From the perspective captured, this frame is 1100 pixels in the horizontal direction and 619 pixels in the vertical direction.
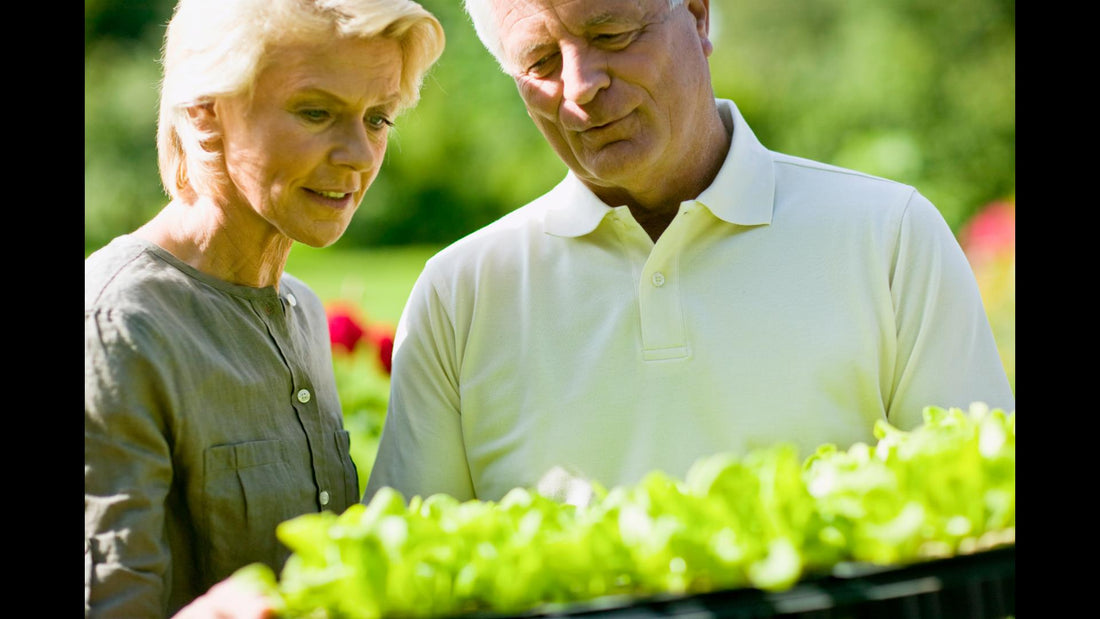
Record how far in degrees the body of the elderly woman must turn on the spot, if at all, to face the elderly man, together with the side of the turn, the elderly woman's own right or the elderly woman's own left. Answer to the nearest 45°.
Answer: approximately 45° to the elderly woman's own left

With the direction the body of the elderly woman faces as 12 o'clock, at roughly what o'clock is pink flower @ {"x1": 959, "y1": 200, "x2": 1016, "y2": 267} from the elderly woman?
The pink flower is roughly at 9 o'clock from the elderly woman.

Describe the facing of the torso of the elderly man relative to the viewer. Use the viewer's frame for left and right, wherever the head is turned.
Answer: facing the viewer

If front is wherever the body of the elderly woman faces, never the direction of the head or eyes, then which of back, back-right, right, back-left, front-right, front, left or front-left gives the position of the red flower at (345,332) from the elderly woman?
back-left

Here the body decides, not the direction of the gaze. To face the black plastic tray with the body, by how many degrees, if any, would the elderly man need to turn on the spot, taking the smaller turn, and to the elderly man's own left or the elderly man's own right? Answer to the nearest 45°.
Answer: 0° — they already face it

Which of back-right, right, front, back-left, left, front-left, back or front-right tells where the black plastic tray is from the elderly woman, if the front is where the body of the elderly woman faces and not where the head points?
front

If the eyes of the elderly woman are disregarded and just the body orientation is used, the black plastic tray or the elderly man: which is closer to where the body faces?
the black plastic tray

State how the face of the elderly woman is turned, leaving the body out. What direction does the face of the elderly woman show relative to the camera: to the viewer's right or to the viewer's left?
to the viewer's right

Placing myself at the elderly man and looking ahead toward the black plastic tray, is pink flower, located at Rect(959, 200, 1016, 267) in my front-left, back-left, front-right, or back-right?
back-left

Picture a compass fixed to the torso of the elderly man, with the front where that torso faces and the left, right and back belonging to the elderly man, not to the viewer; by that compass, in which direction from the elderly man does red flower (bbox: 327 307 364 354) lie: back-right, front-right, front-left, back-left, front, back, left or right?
back-right

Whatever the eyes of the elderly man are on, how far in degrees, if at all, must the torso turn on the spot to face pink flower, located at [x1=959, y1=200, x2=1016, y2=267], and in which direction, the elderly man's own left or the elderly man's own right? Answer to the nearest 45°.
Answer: approximately 180°

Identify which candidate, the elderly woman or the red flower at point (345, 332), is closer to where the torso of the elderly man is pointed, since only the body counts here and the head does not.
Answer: the elderly woman

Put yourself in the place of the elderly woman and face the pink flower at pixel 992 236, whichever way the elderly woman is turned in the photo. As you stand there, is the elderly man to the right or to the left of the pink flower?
right

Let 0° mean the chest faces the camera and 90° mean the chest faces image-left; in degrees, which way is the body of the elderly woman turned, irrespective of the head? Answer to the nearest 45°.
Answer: approximately 315°

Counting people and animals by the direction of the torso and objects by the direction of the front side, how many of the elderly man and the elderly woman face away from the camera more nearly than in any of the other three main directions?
0

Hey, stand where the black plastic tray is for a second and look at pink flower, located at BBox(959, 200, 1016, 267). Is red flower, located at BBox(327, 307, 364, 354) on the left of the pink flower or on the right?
left

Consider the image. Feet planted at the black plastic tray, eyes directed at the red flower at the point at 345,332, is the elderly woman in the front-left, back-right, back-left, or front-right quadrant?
front-left

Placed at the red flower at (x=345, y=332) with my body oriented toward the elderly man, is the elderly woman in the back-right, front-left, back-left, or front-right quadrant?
front-right
